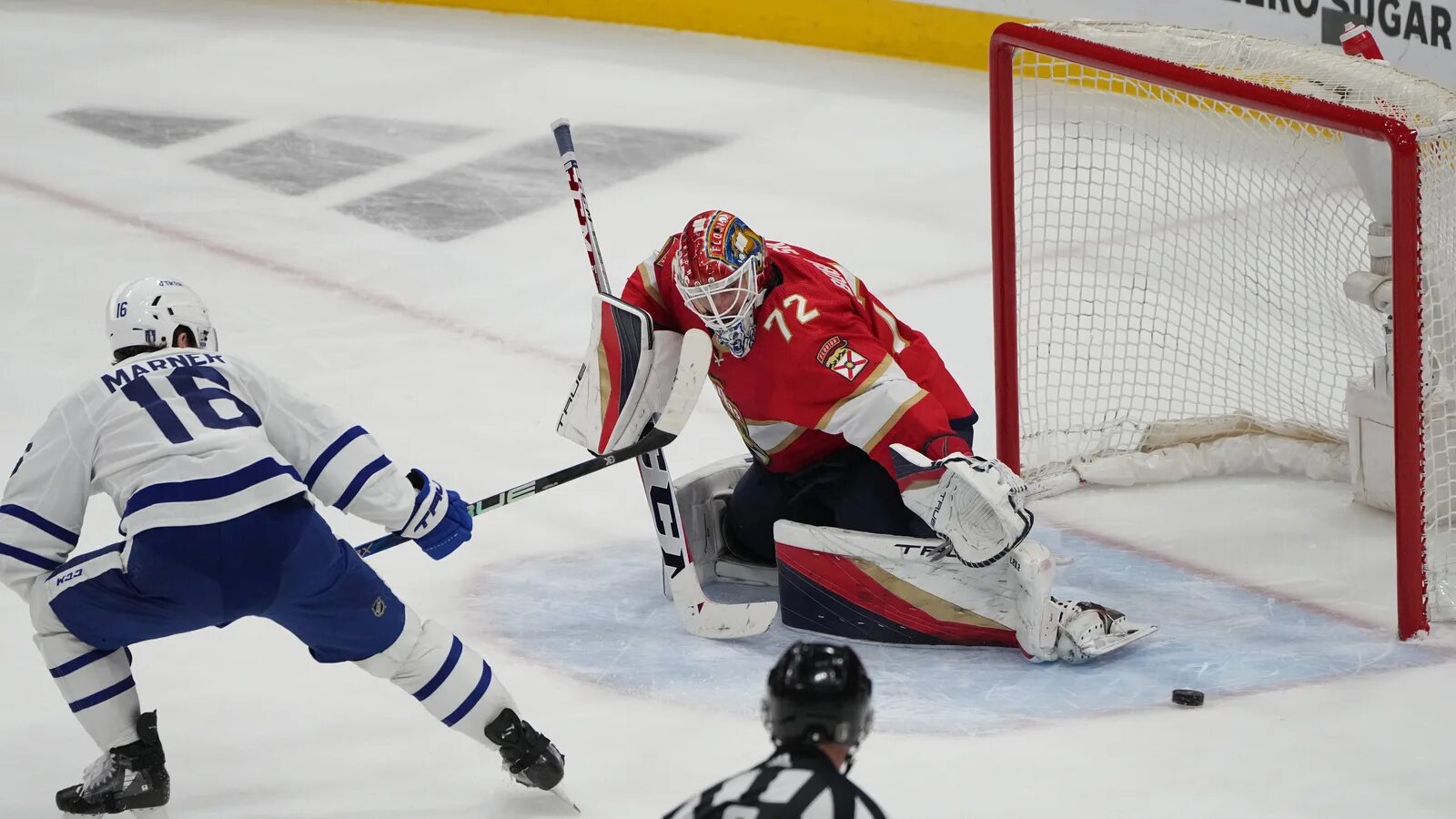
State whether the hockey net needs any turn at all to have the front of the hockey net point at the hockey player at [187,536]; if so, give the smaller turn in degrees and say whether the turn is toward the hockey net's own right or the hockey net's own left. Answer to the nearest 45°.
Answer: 0° — it already faces them

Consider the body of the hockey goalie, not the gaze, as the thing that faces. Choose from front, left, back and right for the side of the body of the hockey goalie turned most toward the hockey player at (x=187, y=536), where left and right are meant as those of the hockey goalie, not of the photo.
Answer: front

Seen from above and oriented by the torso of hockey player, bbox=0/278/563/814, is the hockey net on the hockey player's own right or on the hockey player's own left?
on the hockey player's own right

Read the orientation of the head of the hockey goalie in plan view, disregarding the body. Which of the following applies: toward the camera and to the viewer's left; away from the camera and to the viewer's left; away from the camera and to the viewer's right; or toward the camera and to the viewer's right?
toward the camera and to the viewer's left

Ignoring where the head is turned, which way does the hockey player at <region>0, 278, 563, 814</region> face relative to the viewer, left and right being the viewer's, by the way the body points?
facing away from the viewer

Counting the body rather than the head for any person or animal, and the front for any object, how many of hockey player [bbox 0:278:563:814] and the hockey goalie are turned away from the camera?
1

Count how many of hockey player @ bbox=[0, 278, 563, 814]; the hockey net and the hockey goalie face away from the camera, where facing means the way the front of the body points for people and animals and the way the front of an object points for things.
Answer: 1

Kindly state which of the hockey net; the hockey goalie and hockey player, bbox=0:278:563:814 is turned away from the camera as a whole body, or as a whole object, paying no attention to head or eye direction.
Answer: the hockey player

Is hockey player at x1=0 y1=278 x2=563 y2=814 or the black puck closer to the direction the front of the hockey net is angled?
the hockey player

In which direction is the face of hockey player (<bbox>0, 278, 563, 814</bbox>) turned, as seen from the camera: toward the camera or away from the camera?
away from the camera

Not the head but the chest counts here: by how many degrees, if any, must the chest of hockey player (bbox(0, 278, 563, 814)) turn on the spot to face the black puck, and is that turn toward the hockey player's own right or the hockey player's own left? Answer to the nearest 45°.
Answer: approximately 90° to the hockey player's own right

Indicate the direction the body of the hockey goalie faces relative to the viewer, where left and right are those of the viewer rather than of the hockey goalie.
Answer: facing the viewer and to the left of the viewer

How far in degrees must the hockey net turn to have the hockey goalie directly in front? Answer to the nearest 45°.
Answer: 0° — it already faces them

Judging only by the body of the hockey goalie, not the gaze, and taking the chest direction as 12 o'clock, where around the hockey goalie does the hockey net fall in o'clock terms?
The hockey net is roughly at 6 o'clock from the hockey goalie.
